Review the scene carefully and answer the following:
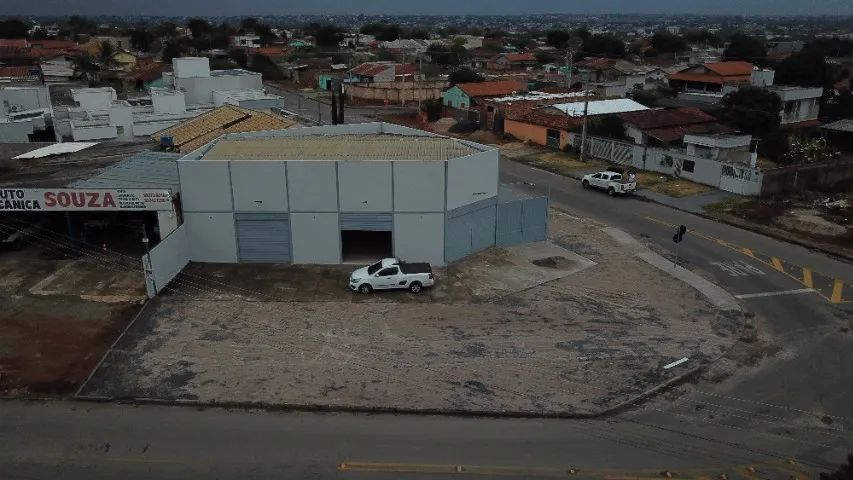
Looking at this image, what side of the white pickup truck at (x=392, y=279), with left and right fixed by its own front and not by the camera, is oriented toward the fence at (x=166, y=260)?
front

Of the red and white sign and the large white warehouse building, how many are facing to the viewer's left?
0

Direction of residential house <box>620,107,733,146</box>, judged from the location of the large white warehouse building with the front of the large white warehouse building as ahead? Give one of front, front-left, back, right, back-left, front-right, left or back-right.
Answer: back-left

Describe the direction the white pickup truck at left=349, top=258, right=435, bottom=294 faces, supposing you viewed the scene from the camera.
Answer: facing to the left of the viewer

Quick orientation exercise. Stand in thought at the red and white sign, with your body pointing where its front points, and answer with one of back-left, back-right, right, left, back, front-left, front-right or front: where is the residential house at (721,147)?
left

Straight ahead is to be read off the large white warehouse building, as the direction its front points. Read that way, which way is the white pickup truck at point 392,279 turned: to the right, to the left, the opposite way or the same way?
to the right

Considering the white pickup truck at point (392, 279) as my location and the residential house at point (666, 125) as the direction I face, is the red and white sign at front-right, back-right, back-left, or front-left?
back-left

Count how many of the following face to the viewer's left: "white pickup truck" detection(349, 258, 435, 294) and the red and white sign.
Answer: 1

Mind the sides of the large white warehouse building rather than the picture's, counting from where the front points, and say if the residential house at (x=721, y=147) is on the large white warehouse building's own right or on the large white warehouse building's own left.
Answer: on the large white warehouse building's own left

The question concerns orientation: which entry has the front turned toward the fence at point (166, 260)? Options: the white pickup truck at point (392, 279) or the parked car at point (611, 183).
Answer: the white pickup truck

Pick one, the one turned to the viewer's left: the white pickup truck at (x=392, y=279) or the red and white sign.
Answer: the white pickup truck

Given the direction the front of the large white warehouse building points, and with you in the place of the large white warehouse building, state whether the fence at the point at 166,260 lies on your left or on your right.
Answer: on your right

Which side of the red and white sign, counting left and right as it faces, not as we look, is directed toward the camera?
front

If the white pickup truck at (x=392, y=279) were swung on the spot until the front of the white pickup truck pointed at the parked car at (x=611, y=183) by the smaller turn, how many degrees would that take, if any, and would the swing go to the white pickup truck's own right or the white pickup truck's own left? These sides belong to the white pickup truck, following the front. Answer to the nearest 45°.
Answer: approximately 135° to the white pickup truck's own right

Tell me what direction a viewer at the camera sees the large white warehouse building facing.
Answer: facing the viewer
